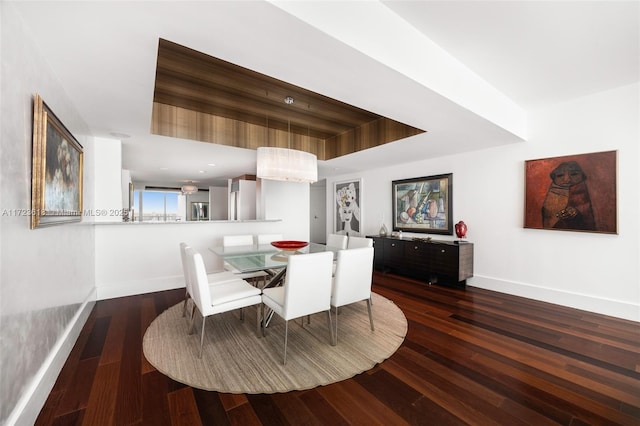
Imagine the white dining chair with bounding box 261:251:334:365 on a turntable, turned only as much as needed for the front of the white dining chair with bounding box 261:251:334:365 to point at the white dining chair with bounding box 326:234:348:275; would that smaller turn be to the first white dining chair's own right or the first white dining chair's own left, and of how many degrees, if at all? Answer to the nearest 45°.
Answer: approximately 45° to the first white dining chair's own right

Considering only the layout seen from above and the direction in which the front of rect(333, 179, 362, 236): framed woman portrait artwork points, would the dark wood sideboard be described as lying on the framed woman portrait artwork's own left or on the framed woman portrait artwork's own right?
on the framed woman portrait artwork's own left

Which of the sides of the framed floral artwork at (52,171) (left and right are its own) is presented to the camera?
right

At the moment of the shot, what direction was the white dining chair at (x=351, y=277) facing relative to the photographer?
facing away from the viewer and to the left of the viewer

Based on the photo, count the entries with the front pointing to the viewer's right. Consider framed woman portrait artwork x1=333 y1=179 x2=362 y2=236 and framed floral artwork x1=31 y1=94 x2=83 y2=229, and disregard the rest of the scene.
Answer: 1

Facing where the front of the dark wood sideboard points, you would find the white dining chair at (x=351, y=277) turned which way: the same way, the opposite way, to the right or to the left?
to the right

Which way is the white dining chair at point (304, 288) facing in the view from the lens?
facing away from the viewer and to the left of the viewer

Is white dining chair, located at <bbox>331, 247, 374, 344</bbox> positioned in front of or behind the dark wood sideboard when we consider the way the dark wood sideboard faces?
in front

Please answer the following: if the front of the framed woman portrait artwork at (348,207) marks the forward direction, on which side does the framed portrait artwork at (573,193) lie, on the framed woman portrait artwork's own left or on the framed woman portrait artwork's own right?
on the framed woman portrait artwork's own left

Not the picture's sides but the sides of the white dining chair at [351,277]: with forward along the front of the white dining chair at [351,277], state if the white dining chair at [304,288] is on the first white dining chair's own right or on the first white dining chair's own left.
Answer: on the first white dining chair's own left

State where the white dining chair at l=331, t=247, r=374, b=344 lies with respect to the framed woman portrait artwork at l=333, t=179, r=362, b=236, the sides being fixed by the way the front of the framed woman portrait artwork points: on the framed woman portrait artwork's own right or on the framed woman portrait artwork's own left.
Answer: on the framed woman portrait artwork's own left
